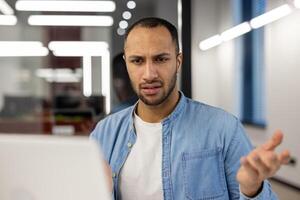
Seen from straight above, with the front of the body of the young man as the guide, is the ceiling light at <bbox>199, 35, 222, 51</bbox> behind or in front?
behind

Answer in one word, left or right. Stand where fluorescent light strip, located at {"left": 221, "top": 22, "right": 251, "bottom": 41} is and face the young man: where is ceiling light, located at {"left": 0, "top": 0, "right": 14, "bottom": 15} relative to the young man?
right

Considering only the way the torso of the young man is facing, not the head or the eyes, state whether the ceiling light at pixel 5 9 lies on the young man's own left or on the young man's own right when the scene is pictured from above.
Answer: on the young man's own right

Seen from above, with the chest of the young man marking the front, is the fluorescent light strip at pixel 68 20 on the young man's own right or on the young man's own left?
on the young man's own right

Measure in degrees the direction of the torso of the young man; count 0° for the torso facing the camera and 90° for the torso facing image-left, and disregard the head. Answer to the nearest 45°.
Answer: approximately 45°

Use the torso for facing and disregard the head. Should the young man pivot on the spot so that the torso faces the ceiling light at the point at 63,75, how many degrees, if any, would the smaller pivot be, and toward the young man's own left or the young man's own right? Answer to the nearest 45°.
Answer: approximately 90° to the young man's own right

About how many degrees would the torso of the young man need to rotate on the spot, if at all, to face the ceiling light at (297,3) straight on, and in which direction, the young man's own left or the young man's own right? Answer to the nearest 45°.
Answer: approximately 180°

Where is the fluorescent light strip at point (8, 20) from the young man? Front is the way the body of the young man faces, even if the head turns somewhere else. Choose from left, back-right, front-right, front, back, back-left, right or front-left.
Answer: right

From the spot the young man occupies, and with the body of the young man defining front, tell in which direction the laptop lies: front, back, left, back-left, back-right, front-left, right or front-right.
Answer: front-left
